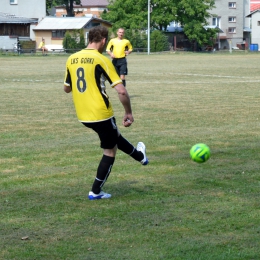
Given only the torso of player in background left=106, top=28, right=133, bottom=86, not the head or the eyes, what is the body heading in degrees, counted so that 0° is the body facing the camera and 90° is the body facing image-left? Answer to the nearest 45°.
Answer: approximately 0°

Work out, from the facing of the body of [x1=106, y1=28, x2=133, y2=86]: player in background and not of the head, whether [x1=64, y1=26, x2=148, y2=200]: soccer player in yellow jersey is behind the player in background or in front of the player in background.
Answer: in front

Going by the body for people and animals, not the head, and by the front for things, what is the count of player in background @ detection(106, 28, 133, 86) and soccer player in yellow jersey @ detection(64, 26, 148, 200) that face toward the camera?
1

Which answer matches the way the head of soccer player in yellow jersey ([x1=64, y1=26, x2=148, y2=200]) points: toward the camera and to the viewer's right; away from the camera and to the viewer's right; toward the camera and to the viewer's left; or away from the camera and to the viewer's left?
away from the camera and to the viewer's right

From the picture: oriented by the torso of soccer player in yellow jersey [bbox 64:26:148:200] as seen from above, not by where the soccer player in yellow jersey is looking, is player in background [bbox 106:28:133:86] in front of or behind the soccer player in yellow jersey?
in front

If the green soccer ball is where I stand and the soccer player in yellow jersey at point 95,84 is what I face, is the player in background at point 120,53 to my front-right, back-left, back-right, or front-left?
back-right

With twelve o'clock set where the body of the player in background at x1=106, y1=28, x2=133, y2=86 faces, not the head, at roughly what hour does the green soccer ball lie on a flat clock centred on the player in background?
The green soccer ball is roughly at 12 o'clock from the player in background.

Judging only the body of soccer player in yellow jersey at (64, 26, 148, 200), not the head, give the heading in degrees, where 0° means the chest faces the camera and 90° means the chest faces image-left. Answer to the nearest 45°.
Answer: approximately 225°
